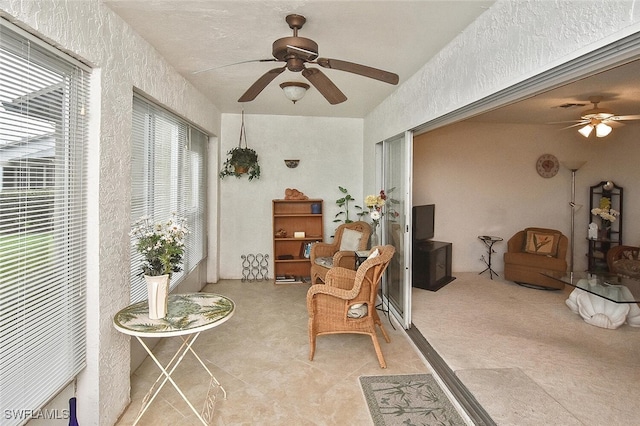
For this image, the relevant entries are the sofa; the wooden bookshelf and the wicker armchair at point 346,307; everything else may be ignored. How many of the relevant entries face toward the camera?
2

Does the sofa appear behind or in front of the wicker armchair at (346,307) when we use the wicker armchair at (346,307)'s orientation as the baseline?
behind

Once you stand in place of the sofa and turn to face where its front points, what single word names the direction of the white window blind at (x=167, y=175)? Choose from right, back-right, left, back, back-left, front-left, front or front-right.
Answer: front-right

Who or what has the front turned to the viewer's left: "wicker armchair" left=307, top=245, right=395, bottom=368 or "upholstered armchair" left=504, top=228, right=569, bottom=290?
the wicker armchair

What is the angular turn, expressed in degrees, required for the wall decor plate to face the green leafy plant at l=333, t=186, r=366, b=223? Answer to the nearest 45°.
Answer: approximately 45° to its right

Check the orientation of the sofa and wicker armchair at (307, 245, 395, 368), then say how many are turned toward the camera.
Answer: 1

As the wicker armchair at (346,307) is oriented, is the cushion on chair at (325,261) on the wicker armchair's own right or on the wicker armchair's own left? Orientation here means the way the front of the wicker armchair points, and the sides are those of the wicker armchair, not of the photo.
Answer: on the wicker armchair's own right

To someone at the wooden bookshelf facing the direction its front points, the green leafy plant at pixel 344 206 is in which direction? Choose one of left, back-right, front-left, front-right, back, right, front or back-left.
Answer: left

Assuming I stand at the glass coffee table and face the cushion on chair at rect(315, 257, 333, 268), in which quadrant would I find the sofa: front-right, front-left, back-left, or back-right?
back-right

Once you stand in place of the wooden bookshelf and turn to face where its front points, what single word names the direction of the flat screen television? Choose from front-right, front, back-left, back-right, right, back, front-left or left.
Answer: left

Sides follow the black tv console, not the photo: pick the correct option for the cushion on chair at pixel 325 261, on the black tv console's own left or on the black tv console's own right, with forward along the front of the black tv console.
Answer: on the black tv console's own right

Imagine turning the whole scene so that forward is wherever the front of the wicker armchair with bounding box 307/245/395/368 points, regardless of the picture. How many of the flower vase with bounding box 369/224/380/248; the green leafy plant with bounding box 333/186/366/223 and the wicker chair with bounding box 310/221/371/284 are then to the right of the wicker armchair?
3

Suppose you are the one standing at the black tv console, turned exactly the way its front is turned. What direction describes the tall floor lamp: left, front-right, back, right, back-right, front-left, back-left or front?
left

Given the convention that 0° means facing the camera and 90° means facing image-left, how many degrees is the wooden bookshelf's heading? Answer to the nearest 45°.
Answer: approximately 0°
